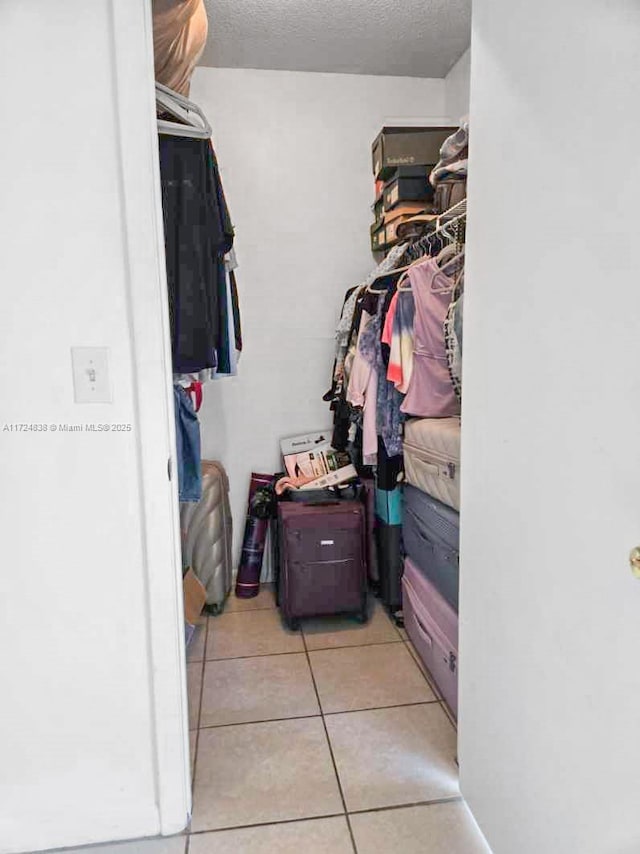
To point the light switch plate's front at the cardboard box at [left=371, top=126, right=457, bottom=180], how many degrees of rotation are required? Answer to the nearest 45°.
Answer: approximately 135° to its left

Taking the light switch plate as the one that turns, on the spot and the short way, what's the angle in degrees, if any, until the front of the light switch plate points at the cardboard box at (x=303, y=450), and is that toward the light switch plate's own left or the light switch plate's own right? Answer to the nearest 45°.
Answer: approximately 135° to the light switch plate's own left

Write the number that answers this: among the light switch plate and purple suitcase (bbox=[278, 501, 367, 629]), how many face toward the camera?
2

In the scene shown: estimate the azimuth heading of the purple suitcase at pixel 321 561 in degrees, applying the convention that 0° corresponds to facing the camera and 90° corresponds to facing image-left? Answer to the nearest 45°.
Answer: approximately 0°

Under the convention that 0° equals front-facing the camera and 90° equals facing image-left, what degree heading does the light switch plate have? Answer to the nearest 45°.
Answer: approximately 0°
